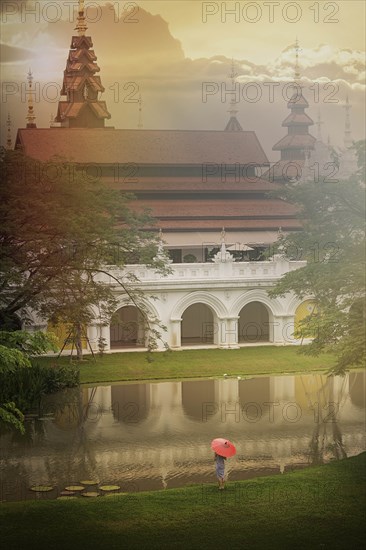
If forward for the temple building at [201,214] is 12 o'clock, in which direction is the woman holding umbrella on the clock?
The woman holding umbrella is roughly at 12 o'clock from the temple building.

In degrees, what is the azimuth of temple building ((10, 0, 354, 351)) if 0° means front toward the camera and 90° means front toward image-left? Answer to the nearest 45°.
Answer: approximately 0°

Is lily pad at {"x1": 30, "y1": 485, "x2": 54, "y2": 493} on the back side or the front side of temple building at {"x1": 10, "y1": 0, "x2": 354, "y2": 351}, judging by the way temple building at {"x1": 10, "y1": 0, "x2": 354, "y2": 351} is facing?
on the front side

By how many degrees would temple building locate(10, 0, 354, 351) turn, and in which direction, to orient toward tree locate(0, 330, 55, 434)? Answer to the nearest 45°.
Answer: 0° — it already faces it

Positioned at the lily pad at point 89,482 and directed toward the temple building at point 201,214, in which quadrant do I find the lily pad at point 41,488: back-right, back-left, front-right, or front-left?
back-left

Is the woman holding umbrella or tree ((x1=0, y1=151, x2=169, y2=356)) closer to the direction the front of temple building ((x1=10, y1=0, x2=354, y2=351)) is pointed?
the woman holding umbrella

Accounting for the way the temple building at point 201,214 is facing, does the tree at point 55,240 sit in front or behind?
in front

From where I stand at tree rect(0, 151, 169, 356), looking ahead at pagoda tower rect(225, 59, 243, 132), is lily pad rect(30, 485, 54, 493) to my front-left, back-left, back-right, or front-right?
back-right
